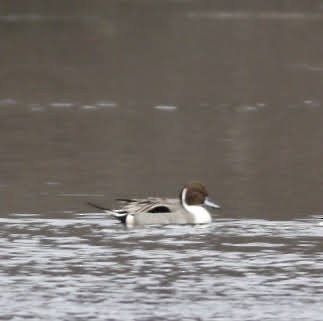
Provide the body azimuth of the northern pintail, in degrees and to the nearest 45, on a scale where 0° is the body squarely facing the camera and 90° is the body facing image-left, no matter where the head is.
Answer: approximately 270°
